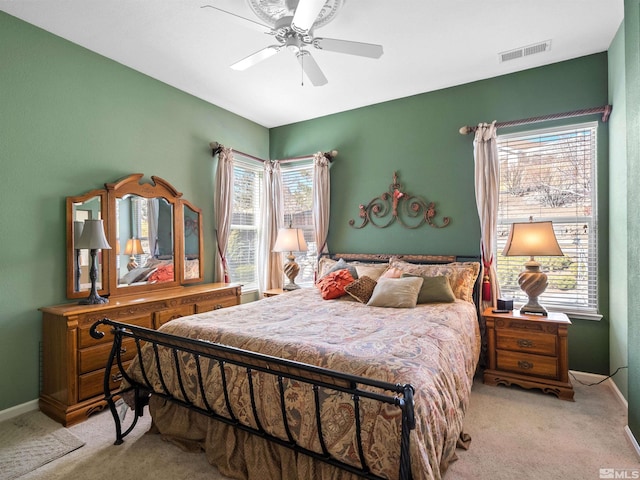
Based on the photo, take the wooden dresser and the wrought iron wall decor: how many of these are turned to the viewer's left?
0

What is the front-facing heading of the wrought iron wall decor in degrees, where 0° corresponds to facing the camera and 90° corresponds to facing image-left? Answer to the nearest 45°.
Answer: approximately 0°

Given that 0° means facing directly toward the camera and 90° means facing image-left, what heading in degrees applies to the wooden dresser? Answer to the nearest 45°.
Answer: approximately 315°

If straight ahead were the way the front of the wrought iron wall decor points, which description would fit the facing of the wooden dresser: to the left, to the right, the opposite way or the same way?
to the left

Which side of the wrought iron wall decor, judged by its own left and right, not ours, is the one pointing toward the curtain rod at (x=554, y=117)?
left

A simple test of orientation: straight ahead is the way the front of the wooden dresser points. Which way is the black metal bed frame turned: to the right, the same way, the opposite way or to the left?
to the right

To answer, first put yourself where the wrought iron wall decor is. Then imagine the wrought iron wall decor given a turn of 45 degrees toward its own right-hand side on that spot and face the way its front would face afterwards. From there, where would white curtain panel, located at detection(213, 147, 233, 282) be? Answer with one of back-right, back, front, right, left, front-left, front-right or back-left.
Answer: front-right

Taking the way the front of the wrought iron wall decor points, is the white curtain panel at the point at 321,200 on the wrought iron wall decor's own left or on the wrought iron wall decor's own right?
on the wrought iron wall decor's own right

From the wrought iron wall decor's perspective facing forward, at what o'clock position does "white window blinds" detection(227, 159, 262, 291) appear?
The white window blinds is roughly at 3 o'clock from the wrought iron wall decor.

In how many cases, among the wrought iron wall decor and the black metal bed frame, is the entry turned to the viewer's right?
0
